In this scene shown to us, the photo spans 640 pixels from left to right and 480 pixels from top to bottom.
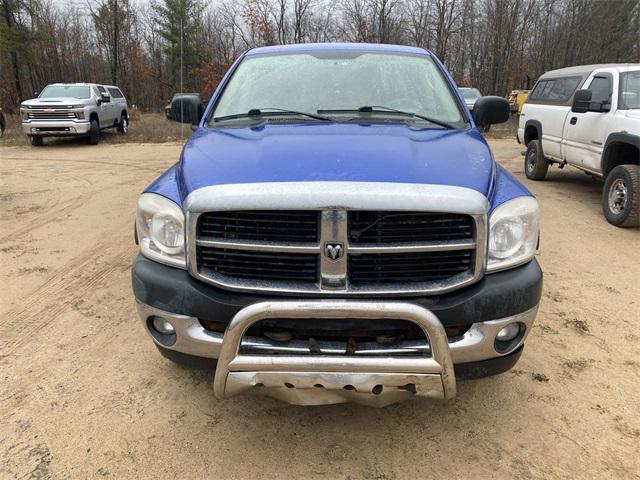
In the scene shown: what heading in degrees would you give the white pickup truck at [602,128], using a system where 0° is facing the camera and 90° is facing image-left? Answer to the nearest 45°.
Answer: approximately 315°

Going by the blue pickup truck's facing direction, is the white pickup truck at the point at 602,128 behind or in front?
behind

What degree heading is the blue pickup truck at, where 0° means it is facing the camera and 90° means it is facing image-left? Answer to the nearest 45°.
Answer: approximately 0°

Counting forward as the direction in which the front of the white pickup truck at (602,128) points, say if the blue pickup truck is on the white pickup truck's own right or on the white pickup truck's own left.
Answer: on the white pickup truck's own right
